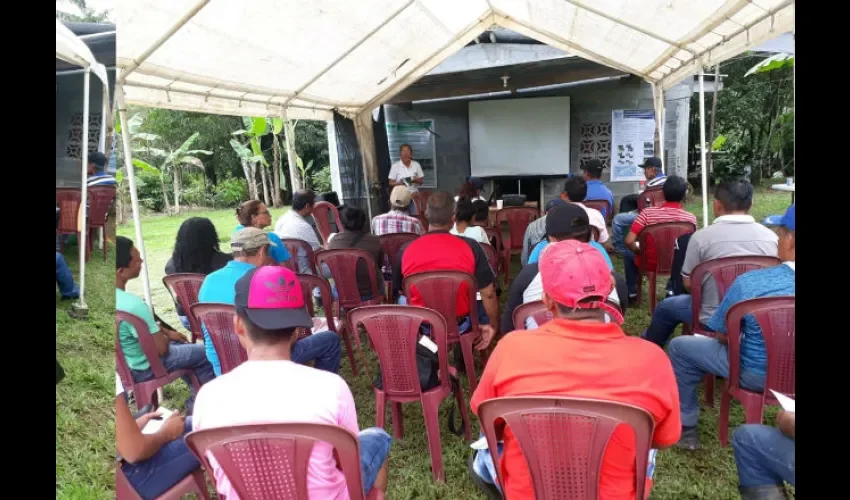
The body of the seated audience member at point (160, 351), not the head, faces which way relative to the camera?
to the viewer's right

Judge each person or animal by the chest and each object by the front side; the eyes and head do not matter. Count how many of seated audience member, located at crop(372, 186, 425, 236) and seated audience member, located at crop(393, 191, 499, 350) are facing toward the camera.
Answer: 0

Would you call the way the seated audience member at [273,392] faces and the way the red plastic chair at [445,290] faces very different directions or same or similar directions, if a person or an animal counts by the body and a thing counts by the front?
same or similar directions

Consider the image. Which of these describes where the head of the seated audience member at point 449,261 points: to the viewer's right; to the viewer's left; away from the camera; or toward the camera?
away from the camera

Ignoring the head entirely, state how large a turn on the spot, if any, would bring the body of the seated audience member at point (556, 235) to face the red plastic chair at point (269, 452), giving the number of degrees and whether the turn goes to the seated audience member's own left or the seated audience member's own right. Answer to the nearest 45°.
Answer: approximately 135° to the seated audience member's own left

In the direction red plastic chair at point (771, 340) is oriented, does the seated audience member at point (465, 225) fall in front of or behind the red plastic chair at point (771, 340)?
in front

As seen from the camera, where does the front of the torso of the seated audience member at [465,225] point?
away from the camera

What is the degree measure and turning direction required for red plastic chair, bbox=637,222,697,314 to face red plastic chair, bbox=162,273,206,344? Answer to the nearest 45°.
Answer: approximately 90° to its left

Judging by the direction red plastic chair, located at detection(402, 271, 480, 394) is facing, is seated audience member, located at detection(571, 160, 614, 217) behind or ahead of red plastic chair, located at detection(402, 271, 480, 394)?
ahead

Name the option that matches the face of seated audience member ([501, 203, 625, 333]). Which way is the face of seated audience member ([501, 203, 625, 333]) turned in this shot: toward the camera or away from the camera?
away from the camera

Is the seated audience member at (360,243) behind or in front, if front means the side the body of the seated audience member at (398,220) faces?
behind

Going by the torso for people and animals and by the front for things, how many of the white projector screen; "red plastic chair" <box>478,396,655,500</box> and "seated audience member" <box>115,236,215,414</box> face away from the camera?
1

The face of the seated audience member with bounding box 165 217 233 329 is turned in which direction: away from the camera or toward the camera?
away from the camera

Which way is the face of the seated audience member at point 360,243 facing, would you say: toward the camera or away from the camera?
away from the camera

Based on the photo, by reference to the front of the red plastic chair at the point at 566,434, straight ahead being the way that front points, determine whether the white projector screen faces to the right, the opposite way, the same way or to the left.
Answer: the opposite way

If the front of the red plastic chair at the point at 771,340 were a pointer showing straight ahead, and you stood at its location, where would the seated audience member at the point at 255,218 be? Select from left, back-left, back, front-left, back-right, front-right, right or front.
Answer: front-left

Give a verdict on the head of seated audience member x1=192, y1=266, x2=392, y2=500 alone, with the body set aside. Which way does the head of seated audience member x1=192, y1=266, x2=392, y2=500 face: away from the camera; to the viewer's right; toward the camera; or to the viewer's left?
away from the camera

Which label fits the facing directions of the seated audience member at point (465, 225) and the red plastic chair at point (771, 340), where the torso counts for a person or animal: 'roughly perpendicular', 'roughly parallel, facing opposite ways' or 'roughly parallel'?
roughly parallel

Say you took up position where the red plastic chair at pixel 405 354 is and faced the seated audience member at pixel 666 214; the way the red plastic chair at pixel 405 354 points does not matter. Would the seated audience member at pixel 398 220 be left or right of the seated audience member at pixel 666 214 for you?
left
